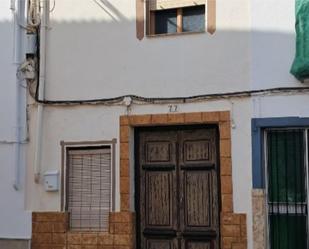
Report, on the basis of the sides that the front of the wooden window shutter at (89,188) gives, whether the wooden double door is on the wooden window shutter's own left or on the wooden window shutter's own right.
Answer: on the wooden window shutter's own left

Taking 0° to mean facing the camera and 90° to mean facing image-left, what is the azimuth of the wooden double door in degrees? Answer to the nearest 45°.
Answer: approximately 0°

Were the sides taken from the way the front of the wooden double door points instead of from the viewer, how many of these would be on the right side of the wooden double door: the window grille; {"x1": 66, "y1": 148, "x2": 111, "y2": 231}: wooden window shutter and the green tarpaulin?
1

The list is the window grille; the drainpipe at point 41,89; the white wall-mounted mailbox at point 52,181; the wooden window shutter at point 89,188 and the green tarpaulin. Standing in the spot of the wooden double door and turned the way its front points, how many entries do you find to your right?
3

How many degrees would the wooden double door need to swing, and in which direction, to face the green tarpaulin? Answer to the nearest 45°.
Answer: approximately 45° to its left

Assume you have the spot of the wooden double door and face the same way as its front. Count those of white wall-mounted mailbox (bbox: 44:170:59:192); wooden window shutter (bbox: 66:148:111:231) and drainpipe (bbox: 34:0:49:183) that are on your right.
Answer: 3
